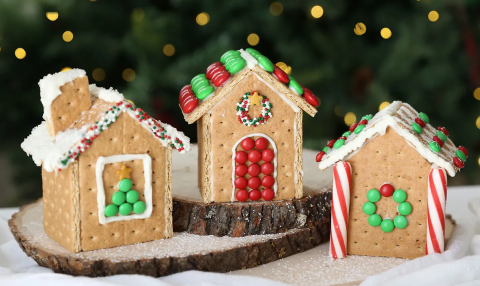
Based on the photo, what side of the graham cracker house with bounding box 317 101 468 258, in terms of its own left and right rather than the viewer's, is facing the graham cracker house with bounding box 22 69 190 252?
right

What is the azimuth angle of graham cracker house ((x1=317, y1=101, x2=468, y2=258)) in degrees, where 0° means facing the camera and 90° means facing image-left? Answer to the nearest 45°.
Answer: approximately 0°

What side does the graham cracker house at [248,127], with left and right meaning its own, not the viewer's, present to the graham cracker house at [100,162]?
right

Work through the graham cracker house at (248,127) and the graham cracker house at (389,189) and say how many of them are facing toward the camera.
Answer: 2

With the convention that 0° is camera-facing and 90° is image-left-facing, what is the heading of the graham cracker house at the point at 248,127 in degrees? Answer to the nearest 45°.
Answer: approximately 0°
